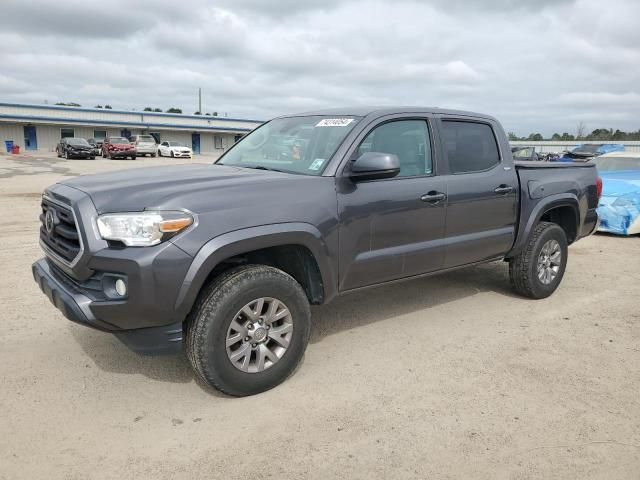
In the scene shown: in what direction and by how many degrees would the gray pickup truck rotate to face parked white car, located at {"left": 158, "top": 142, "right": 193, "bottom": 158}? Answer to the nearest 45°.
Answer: approximately 135° to its right

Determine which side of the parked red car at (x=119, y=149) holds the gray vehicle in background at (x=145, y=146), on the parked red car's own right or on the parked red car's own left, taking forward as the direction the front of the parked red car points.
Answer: on the parked red car's own left

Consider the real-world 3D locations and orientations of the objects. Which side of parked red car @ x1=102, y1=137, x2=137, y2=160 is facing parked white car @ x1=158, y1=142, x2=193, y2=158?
left

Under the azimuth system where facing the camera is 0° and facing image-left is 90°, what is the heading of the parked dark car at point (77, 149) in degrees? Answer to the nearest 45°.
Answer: approximately 315°

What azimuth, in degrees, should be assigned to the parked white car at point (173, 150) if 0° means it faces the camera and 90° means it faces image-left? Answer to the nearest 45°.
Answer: approximately 315°

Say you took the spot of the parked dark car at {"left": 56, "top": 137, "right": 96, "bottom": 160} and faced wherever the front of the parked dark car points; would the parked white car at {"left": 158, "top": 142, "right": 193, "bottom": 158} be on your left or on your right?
on your left

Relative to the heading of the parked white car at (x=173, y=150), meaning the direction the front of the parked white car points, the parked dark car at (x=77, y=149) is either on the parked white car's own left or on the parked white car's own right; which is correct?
on the parked white car's own right

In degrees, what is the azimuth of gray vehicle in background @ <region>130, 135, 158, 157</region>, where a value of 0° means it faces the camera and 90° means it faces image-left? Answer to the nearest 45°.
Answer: approximately 180°
